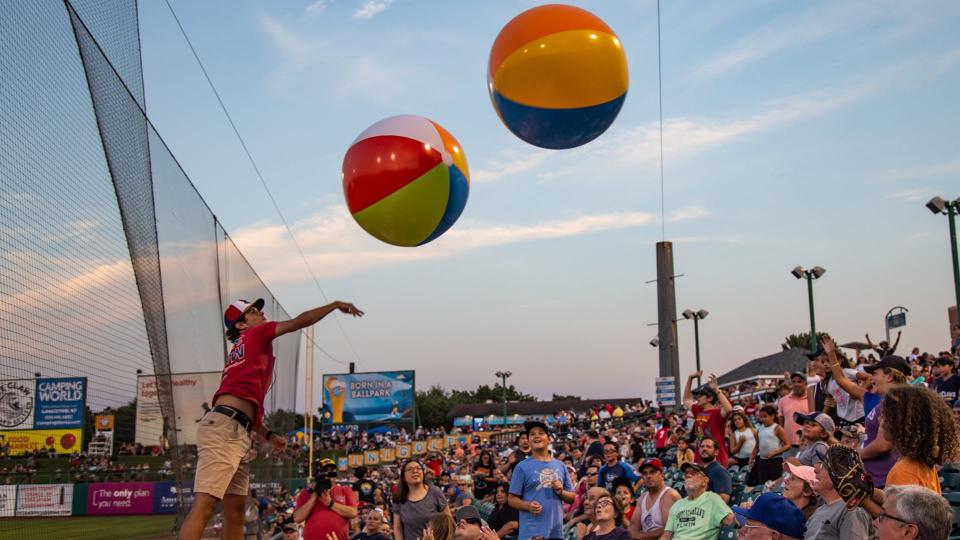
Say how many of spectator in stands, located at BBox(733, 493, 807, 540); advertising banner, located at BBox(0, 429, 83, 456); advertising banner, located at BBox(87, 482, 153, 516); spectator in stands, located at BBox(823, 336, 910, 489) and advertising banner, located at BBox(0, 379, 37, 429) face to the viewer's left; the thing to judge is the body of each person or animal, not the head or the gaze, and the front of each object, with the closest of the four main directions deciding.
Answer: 2

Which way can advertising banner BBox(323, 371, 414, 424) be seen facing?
toward the camera

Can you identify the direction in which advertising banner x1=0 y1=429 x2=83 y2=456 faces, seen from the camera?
facing the viewer

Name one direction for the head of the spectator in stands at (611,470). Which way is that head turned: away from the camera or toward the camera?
toward the camera

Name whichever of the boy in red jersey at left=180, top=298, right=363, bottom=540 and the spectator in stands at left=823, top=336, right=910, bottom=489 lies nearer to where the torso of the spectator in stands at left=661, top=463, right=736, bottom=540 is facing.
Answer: the boy in red jersey

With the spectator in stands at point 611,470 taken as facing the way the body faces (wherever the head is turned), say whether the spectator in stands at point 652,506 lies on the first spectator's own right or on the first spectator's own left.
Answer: on the first spectator's own left

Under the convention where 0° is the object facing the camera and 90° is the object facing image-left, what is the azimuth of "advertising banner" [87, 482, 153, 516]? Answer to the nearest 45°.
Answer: approximately 0°

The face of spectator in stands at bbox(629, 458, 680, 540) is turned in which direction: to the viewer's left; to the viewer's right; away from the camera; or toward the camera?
toward the camera

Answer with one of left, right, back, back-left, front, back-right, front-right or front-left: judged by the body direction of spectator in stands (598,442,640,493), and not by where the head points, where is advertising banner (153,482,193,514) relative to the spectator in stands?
right

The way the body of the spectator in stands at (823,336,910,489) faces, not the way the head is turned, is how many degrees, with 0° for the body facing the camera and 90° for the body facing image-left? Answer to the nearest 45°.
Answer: approximately 90°

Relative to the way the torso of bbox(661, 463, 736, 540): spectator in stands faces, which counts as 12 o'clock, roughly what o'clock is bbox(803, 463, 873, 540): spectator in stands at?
bbox(803, 463, 873, 540): spectator in stands is roughly at 10 o'clock from bbox(661, 463, 736, 540): spectator in stands.

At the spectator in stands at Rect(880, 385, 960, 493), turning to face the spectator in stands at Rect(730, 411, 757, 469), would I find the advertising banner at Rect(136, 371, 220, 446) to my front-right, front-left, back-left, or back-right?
front-left

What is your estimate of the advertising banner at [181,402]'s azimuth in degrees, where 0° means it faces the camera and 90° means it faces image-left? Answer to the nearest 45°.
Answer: approximately 0°

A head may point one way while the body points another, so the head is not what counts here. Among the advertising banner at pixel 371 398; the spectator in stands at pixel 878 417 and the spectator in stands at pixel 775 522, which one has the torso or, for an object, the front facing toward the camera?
the advertising banner
